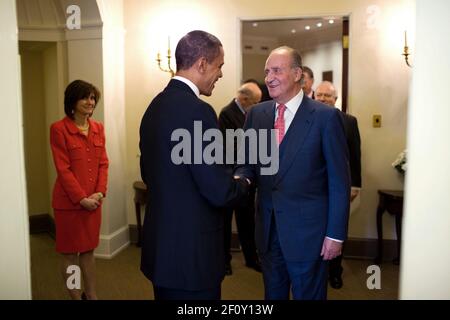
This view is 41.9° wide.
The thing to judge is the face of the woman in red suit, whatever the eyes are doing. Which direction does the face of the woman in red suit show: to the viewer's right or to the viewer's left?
to the viewer's right

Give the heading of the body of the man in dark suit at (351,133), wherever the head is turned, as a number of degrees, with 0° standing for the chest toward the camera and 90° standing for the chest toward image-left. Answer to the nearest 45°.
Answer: approximately 45°

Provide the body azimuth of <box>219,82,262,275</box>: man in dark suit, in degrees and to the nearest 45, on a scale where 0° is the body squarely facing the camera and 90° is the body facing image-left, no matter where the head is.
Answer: approximately 270°

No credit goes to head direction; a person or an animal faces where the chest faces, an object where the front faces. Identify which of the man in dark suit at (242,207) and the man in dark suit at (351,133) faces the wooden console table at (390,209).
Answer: the man in dark suit at (242,207)

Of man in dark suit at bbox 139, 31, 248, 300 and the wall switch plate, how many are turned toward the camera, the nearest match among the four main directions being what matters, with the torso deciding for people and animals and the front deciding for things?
1

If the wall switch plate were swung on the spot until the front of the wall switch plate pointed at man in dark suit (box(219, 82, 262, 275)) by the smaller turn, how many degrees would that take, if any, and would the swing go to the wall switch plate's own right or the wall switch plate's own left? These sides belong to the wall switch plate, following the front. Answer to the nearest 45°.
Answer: approximately 45° to the wall switch plate's own right

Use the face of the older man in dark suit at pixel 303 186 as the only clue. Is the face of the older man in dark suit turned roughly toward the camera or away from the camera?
toward the camera

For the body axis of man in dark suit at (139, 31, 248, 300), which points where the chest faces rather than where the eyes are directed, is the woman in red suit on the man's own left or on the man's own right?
on the man's own left

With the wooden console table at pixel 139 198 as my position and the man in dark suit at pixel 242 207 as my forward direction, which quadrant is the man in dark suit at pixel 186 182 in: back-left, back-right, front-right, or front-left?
front-right

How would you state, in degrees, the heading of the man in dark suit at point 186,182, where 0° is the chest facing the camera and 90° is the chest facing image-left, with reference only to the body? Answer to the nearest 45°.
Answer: approximately 225°

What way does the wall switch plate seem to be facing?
toward the camera

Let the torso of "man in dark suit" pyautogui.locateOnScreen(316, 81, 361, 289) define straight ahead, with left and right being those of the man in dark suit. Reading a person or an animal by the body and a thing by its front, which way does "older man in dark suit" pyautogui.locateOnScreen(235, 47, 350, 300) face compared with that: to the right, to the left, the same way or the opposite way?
the same way

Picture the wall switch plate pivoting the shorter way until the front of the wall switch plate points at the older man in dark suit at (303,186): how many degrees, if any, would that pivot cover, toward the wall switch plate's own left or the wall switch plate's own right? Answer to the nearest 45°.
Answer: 0° — it already faces them
